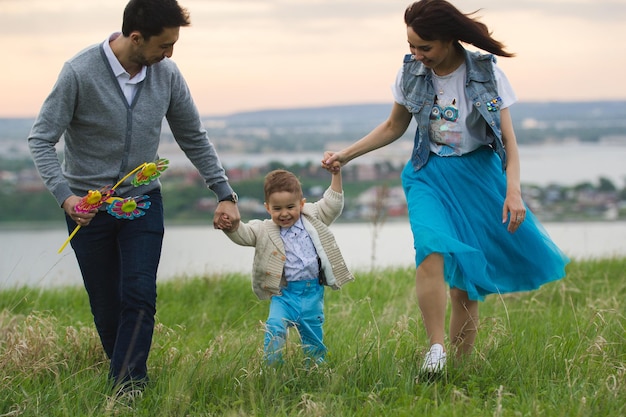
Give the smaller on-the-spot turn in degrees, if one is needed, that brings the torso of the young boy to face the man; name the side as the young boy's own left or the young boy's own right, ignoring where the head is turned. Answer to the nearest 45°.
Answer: approximately 90° to the young boy's own right

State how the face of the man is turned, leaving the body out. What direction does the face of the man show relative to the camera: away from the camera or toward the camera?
toward the camera

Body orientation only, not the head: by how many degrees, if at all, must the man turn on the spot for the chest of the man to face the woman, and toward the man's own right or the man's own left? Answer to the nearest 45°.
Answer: approximately 90° to the man's own left

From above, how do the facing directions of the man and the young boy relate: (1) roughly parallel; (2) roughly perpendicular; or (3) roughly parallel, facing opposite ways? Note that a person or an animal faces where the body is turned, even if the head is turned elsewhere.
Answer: roughly parallel

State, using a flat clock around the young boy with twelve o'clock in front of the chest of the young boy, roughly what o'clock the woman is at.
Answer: The woman is roughly at 9 o'clock from the young boy.

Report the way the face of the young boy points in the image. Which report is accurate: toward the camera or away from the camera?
toward the camera

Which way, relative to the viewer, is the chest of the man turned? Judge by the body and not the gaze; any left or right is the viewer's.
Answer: facing the viewer

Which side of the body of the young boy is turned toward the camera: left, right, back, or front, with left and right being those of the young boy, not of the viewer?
front

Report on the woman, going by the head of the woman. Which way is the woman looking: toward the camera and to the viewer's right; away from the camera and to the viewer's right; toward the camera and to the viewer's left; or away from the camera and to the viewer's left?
toward the camera and to the viewer's left
